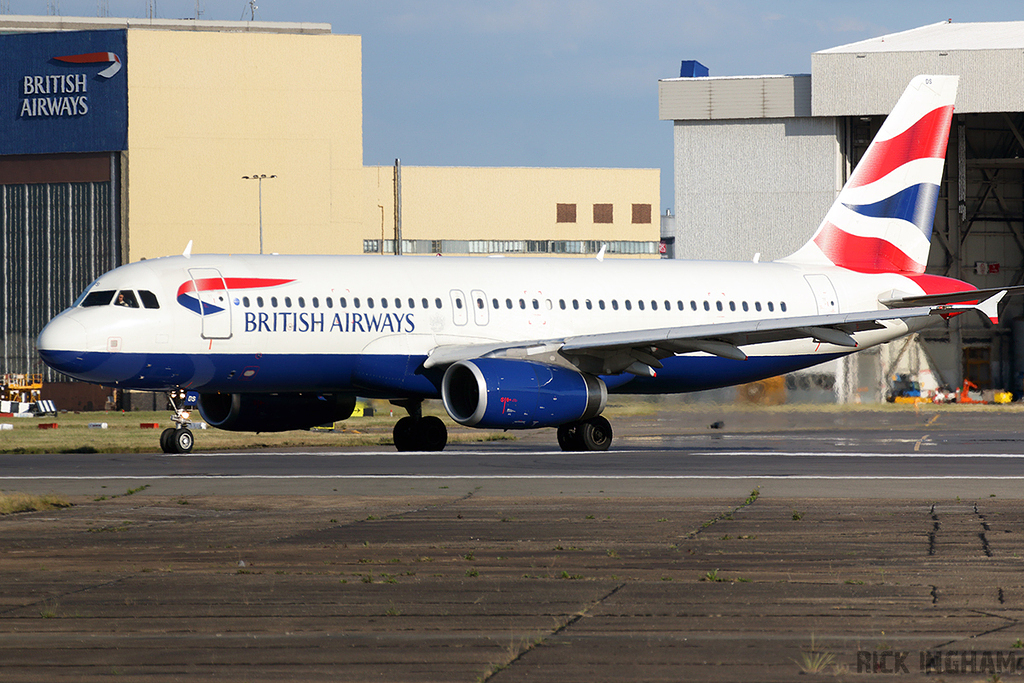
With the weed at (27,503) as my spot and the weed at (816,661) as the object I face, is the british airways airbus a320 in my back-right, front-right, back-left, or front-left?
back-left

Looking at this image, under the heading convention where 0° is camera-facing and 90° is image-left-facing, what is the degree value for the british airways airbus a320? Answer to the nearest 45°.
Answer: approximately 45°

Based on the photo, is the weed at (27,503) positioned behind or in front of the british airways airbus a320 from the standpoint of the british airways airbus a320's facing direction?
in front

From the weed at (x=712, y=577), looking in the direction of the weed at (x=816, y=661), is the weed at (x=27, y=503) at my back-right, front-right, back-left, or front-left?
back-right

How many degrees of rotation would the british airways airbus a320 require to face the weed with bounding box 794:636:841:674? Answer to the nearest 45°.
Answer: approximately 45° to its left
